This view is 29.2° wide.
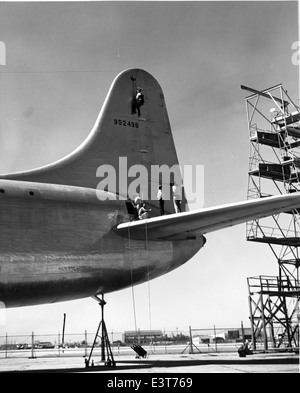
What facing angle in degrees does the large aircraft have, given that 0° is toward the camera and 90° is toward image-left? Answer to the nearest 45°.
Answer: approximately 45°
